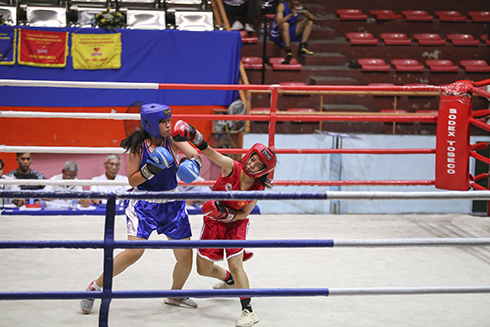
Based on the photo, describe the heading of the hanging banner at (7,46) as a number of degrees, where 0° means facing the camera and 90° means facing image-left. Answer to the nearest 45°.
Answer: approximately 0°

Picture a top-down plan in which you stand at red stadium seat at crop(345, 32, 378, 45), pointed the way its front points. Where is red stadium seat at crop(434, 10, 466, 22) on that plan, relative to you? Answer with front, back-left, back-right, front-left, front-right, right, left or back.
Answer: back-left

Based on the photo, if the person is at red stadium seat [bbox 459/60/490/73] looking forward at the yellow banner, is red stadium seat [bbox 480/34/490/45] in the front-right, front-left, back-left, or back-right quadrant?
back-right

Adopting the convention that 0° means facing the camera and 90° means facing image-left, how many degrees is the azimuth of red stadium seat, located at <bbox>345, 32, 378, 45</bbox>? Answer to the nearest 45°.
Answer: approximately 0°

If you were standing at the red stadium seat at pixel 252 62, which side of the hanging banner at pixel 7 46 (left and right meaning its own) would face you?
left

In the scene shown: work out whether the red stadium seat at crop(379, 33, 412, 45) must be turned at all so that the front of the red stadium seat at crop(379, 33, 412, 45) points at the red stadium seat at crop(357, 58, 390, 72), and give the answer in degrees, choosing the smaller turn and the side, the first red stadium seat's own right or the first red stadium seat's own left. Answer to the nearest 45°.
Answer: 0° — it already faces it

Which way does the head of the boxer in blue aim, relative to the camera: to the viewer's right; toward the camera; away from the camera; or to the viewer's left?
to the viewer's right
